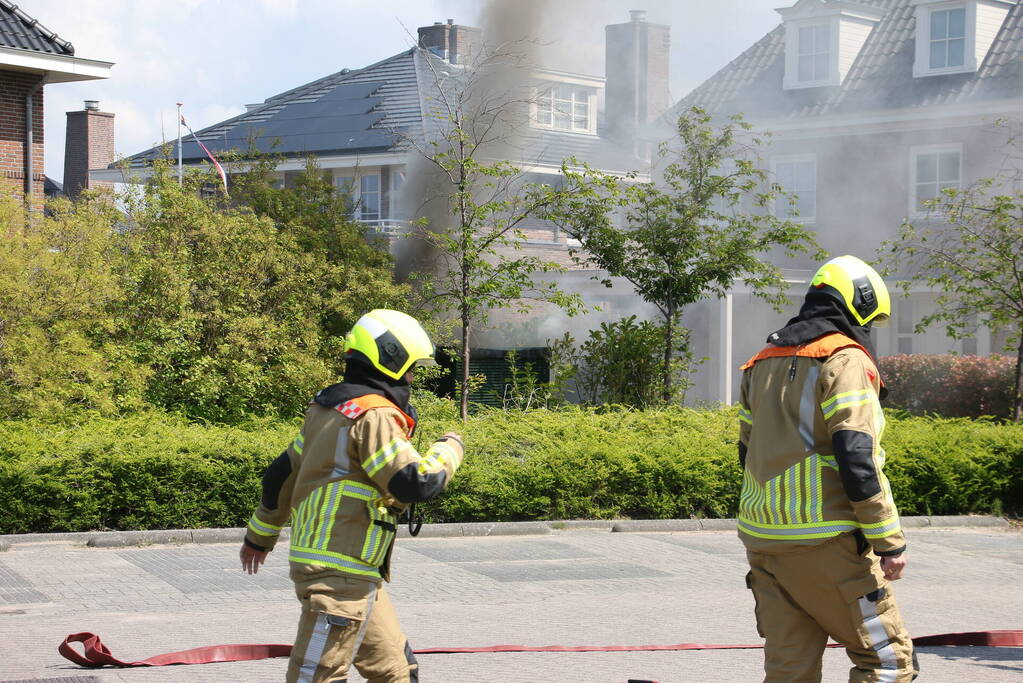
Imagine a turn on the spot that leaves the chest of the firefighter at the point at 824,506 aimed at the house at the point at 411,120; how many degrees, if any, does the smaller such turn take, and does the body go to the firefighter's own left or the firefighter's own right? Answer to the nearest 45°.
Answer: approximately 45° to the firefighter's own left

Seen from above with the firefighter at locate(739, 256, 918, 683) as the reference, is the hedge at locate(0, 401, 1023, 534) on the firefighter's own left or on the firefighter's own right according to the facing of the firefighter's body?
on the firefighter's own left

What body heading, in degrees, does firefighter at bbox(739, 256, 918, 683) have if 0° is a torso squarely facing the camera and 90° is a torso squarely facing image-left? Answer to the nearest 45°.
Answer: approximately 225°

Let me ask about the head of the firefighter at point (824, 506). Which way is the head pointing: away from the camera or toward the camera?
away from the camera

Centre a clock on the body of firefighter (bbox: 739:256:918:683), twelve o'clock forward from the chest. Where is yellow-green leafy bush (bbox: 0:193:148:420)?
The yellow-green leafy bush is roughly at 9 o'clock from the firefighter.

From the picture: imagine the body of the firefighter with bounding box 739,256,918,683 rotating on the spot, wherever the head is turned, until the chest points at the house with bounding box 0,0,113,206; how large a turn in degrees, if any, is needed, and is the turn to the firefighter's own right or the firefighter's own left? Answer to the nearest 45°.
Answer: approximately 90° to the firefighter's own left

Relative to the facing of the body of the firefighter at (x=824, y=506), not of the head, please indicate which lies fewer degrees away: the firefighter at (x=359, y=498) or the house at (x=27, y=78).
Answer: the house
